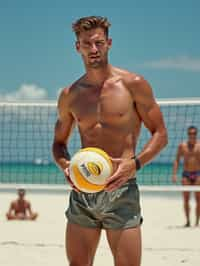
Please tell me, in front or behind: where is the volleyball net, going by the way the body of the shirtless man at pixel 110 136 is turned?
behind

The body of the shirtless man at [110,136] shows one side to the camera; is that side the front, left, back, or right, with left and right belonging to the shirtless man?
front
